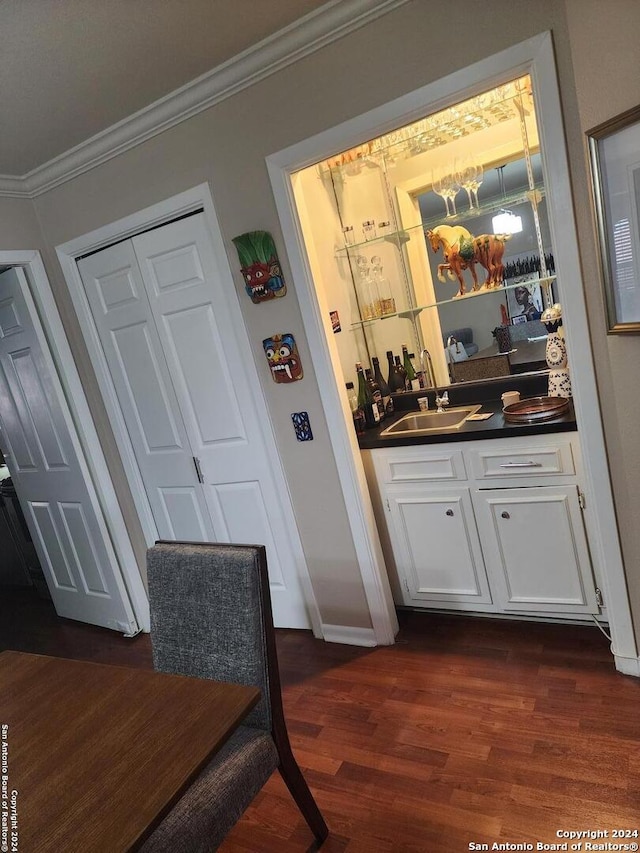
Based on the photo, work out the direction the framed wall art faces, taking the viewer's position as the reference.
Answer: facing the viewer and to the left of the viewer

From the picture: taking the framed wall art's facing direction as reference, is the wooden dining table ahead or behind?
ahead

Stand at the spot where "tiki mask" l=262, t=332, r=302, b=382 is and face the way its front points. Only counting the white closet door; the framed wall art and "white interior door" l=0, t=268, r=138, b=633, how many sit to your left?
1

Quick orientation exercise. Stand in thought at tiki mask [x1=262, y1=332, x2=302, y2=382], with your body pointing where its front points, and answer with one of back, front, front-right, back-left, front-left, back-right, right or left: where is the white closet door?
right

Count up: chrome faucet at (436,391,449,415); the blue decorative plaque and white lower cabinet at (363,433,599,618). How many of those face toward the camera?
3

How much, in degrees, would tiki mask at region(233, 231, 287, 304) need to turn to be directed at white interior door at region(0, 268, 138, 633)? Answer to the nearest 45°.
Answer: approximately 90° to its right

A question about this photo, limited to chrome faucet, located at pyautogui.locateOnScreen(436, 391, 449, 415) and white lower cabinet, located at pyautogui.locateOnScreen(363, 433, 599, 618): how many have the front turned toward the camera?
2

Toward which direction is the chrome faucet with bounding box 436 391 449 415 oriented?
toward the camera

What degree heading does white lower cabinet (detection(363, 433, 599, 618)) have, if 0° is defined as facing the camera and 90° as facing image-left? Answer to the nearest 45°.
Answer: approximately 0°

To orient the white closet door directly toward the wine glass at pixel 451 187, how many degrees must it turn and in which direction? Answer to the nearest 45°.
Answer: approximately 135° to its left
